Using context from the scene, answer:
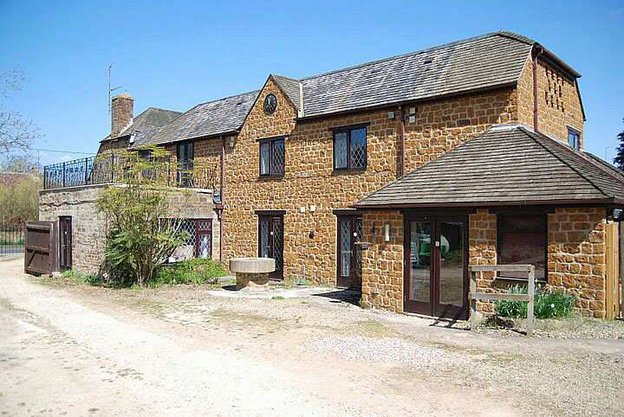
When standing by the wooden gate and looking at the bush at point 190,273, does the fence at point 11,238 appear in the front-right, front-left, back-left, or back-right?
back-left

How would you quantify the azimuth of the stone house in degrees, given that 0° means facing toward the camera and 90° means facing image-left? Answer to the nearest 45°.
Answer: approximately 45°

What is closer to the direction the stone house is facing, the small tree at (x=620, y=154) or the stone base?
the stone base

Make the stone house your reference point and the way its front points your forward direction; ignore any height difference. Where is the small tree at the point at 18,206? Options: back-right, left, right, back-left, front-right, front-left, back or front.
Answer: right

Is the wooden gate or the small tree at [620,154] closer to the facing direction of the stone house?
the wooden gate

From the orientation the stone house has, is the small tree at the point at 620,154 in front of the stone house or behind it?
behind

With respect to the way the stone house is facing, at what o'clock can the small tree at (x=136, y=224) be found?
The small tree is roughly at 2 o'clock from the stone house.

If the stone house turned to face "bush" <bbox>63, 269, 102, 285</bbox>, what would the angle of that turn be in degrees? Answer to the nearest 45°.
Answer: approximately 45° to its right

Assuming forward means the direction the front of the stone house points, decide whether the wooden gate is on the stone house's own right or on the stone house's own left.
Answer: on the stone house's own right
